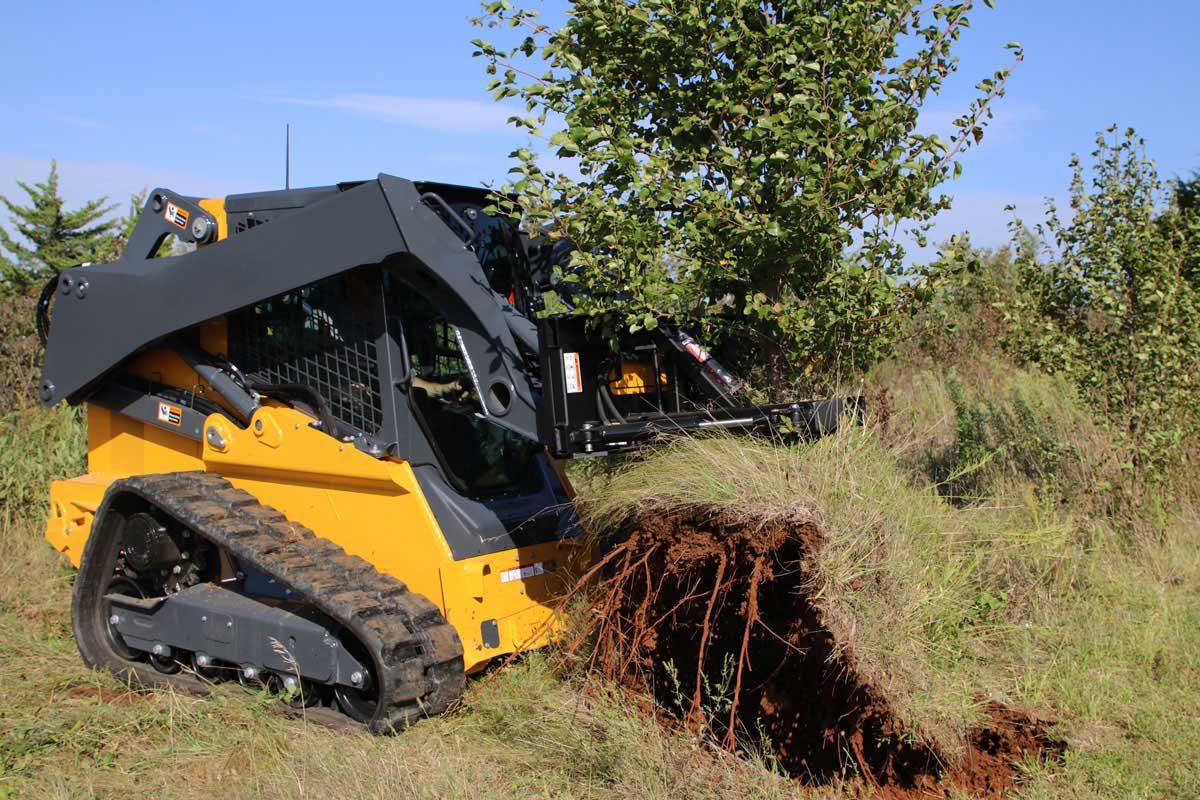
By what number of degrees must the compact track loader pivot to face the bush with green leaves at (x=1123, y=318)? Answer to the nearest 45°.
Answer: approximately 45° to its left

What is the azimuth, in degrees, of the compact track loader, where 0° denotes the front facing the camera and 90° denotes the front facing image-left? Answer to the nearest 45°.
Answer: approximately 315°

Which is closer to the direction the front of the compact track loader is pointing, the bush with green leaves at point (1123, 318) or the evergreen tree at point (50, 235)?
the bush with green leaves

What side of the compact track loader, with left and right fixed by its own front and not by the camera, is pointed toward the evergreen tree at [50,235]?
back
